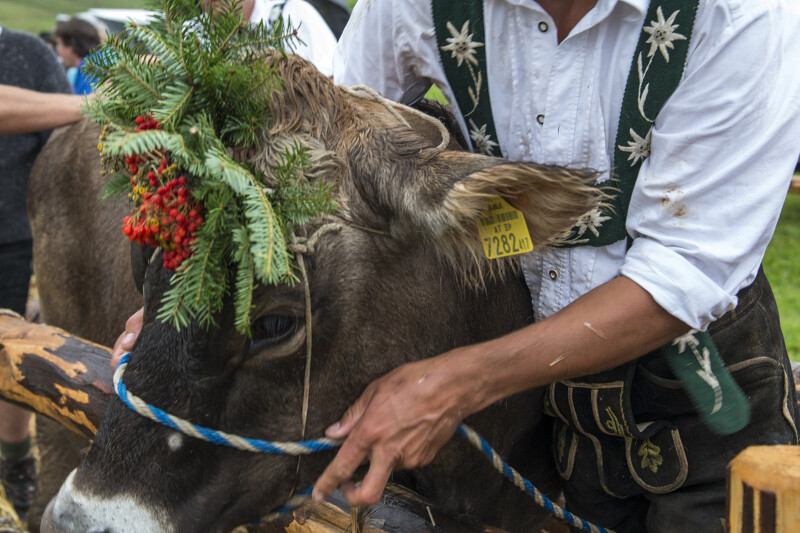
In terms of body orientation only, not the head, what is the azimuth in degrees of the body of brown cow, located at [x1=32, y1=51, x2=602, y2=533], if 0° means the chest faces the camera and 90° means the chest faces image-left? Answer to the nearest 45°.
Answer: approximately 45°

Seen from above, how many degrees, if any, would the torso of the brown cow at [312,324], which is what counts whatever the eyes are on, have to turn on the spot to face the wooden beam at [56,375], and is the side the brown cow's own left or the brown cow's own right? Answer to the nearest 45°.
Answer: approximately 90° to the brown cow's own right

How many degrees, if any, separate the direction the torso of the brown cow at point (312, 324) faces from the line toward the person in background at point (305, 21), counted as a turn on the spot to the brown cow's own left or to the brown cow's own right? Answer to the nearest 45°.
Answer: approximately 135° to the brown cow's own right

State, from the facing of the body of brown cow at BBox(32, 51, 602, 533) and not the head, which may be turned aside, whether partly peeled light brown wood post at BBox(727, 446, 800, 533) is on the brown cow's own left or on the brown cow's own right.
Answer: on the brown cow's own left

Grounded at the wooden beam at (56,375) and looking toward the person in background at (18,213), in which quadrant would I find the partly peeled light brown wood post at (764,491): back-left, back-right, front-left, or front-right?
back-right

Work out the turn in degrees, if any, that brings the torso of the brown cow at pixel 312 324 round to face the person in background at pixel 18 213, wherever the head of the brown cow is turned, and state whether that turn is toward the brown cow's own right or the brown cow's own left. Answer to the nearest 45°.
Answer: approximately 90° to the brown cow's own right
